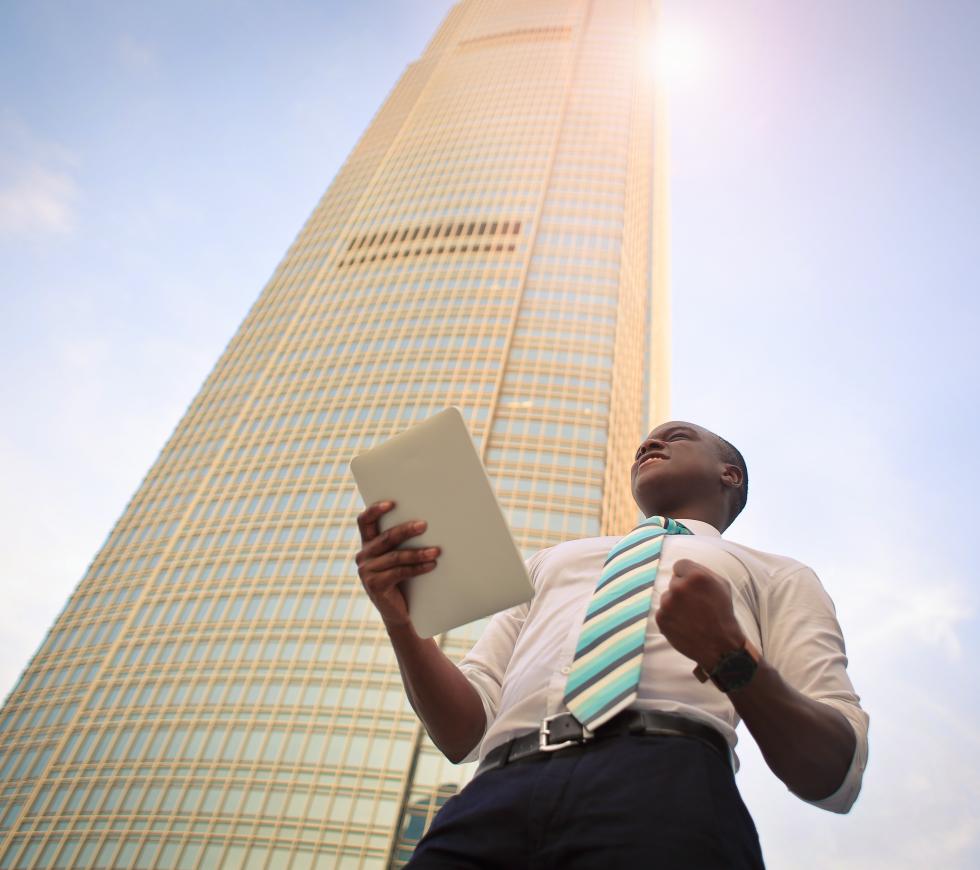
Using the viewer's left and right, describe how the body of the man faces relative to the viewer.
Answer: facing the viewer and to the left of the viewer

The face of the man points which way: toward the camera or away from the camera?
toward the camera

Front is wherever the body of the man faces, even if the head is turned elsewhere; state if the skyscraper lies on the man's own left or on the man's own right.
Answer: on the man's own right
